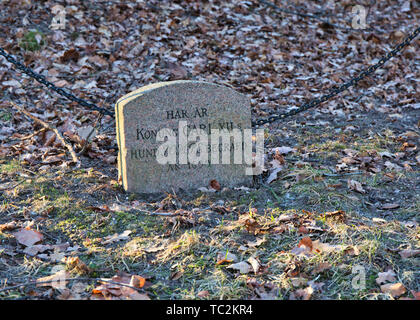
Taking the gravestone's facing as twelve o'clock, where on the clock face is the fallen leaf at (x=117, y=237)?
The fallen leaf is roughly at 1 o'clock from the gravestone.

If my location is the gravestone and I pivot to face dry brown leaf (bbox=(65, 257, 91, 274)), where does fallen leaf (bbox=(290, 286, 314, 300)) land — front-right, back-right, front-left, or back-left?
front-left

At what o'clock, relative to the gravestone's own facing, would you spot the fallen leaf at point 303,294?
The fallen leaf is roughly at 11 o'clock from the gravestone.

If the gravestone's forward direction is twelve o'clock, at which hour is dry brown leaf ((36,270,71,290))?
The dry brown leaf is roughly at 1 o'clock from the gravestone.

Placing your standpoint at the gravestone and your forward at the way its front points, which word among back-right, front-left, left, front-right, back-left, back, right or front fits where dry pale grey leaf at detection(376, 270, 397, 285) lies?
front-left

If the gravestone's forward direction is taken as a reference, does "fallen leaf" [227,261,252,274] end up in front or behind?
in front

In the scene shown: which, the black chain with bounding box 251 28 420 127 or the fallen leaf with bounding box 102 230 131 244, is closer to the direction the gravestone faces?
the fallen leaf

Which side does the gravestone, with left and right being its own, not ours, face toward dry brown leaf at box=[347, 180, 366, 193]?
left

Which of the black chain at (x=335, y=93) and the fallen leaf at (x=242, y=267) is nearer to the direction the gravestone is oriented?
the fallen leaf

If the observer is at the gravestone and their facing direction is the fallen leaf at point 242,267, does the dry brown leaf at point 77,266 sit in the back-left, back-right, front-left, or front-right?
front-right

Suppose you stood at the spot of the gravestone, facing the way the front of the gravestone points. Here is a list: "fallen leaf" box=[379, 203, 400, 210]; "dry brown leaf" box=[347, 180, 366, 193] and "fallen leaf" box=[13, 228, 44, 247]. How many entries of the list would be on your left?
2

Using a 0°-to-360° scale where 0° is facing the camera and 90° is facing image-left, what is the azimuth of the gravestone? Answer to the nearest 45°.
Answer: approximately 0°

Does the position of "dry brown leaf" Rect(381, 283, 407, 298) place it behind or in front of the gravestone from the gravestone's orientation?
in front

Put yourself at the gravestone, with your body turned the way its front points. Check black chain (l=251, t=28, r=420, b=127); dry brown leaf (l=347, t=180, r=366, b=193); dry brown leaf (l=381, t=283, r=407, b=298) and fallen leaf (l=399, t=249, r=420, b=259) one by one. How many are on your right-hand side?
0

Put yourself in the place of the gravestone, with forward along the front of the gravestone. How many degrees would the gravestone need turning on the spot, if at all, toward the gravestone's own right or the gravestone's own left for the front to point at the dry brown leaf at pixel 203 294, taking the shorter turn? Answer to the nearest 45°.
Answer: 0° — it already faces it

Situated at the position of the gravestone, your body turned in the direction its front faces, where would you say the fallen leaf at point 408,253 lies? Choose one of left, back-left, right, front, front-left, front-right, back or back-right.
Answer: front-left

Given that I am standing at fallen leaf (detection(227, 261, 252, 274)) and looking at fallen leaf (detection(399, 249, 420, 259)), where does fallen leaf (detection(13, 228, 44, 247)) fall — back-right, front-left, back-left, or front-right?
back-left

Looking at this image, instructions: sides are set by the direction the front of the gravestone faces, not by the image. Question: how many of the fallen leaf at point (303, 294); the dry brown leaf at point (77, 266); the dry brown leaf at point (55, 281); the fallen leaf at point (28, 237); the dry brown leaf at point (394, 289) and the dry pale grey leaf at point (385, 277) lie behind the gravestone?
0
